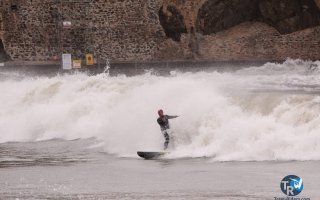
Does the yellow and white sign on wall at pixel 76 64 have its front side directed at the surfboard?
yes

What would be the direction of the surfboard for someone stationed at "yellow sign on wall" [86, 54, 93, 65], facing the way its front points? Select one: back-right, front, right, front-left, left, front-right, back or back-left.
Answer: front

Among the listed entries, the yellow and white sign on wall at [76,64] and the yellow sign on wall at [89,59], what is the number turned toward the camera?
2

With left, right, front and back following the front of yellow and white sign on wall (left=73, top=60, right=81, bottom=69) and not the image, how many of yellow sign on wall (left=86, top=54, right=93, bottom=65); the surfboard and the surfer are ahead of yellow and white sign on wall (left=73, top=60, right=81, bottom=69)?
2

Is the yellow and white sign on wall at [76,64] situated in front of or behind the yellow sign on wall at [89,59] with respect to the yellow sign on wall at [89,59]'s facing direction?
in front

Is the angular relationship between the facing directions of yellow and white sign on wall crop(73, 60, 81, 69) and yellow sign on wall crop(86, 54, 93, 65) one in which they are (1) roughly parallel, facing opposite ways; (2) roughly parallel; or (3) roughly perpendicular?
roughly parallel

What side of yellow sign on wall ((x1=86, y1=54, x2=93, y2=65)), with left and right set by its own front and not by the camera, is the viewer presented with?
front

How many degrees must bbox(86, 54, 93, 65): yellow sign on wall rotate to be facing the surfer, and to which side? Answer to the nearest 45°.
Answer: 0° — it already faces them

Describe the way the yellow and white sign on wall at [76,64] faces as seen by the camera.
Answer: facing the viewer
